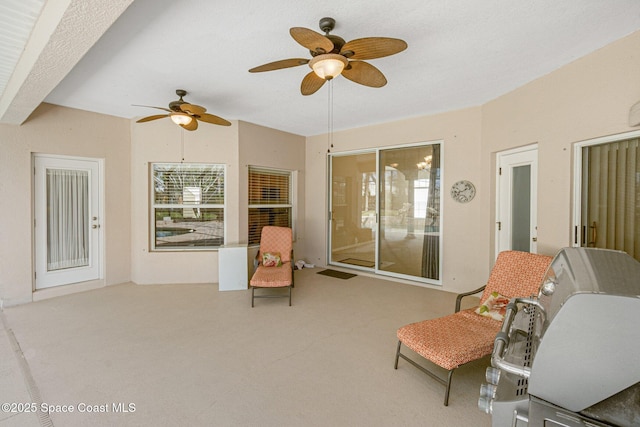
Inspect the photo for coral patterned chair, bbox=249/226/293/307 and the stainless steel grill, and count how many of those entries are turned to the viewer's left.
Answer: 1

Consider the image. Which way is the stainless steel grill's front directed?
to the viewer's left

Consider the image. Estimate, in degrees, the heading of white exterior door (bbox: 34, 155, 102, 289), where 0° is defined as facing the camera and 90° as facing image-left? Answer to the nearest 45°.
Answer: approximately 315°

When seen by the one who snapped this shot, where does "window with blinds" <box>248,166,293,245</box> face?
facing the viewer and to the right of the viewer

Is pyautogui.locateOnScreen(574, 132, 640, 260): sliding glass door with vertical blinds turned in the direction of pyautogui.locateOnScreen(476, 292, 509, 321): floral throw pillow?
yes

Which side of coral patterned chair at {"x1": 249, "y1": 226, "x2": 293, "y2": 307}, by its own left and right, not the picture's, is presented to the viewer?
front

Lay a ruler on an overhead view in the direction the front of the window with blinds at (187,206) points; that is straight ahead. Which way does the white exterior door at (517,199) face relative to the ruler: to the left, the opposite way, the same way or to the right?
to the right

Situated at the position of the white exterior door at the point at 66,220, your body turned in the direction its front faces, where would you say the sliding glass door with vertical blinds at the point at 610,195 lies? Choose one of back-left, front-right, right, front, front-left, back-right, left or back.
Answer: front

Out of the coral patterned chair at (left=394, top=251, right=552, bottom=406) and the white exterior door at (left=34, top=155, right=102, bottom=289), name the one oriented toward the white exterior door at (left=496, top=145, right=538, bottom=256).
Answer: the white exterior door at (left=34, top=155, right=102, bottom=289)

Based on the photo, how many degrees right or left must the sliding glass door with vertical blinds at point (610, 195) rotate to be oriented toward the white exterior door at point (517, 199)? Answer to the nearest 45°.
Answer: approximately 90° to its right

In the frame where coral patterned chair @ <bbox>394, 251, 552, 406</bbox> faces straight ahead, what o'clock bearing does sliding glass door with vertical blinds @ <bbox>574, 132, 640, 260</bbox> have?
The sliding glass door with vertical blinds is roughly at 6 o'clock from the coral patterned chair.

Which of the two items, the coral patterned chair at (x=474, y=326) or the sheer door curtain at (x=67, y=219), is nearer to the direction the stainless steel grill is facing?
the sheer door curtain

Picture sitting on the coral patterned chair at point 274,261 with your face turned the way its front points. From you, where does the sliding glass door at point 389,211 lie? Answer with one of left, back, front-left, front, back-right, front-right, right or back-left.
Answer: left

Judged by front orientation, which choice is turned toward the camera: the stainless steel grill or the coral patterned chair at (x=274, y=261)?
the coral patterned chair

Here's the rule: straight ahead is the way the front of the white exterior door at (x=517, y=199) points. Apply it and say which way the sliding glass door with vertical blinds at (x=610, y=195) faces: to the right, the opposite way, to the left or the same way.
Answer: the same way

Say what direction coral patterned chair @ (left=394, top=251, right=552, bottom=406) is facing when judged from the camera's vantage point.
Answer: facing the viewer and to the left of the viewer

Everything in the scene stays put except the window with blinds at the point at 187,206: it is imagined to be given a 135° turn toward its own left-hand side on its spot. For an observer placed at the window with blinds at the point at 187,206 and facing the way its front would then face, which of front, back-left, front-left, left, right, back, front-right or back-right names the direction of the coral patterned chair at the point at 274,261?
right

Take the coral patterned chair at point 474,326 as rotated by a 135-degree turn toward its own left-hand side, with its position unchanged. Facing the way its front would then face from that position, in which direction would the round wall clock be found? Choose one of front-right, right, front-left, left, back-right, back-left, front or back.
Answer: left
